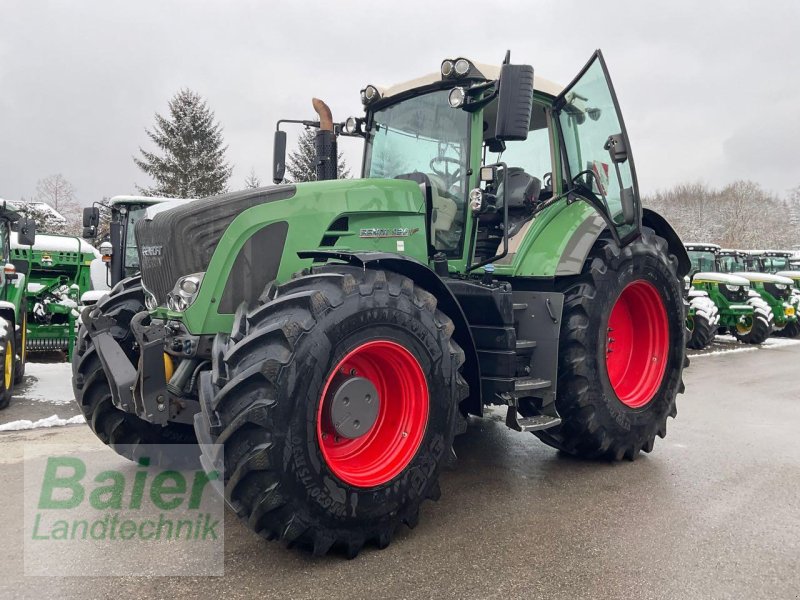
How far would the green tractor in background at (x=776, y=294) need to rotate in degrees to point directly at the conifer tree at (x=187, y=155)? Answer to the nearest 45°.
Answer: approximately 135° to its right

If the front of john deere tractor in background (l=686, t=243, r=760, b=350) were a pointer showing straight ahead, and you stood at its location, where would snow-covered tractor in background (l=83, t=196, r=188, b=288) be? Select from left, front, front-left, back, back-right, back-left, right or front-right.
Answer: right

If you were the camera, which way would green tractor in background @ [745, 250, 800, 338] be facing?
facing the viewer and to the right of the viewer

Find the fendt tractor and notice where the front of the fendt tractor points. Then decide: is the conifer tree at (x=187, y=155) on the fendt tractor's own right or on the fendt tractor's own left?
on the fendt tractor's own right

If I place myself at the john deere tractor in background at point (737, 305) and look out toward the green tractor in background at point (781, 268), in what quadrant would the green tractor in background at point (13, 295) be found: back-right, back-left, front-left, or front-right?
back-left

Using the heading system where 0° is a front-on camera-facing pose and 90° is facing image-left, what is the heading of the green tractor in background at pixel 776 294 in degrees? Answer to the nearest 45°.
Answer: approximately 315°

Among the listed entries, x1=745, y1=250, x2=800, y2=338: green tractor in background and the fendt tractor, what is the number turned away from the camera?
0

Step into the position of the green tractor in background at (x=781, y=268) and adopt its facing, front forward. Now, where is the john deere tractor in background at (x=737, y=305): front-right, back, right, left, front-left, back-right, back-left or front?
front-right

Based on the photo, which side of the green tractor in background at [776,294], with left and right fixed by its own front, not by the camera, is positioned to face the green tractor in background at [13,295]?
right

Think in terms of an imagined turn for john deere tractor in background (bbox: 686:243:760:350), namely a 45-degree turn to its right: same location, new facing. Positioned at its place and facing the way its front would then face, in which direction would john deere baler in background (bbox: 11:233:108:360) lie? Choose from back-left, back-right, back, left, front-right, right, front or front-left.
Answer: front-right

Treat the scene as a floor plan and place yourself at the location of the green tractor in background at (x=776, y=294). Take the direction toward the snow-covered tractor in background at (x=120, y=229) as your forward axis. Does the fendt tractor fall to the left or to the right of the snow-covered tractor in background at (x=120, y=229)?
left
